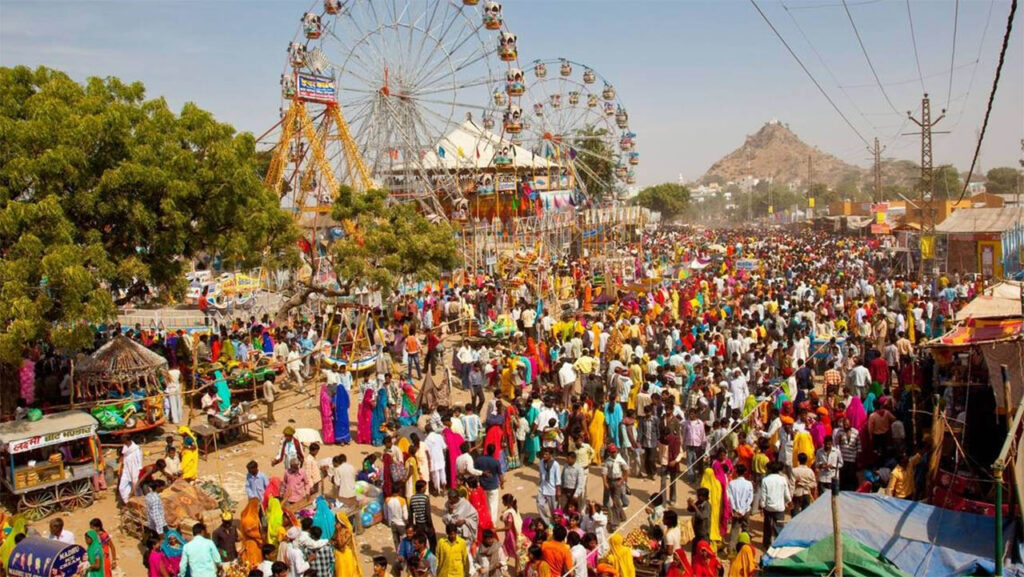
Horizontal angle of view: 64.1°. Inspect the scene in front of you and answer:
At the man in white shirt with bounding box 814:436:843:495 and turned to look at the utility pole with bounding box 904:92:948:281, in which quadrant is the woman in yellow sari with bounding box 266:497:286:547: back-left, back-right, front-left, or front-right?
back-left

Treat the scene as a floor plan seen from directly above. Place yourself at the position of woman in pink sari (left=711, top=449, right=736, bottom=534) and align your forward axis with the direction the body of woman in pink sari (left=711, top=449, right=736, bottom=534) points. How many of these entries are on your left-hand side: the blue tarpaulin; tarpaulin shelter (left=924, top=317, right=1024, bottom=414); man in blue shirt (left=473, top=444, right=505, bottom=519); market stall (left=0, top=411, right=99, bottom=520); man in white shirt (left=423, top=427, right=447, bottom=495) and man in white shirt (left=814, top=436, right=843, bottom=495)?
3

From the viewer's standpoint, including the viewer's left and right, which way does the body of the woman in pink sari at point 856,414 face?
facing away from the viewer

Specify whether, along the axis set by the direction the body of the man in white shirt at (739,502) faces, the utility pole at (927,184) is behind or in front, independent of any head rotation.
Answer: in front

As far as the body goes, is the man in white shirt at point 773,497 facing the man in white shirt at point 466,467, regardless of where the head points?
no

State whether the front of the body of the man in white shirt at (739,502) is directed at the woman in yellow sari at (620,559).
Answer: no

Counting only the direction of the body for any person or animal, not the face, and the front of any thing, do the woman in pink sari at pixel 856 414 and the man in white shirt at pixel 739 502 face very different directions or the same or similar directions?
same or similar directions

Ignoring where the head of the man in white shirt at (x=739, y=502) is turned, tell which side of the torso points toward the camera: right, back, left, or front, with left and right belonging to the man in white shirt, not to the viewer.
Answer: back

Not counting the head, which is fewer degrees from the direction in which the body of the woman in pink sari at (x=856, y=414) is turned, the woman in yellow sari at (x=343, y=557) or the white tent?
the white tent

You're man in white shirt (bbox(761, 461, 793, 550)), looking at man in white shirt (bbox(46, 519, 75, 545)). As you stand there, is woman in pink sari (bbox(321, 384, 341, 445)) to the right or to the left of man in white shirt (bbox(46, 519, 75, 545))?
right
